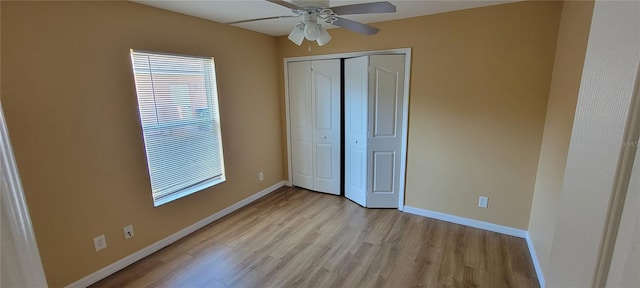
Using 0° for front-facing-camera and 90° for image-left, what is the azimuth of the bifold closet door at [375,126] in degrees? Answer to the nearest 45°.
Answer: approximately 45°

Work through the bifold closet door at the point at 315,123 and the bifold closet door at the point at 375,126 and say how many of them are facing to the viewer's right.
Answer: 0

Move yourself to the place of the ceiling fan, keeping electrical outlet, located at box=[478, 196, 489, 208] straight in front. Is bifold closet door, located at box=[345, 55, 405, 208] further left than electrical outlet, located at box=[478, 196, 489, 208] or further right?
left

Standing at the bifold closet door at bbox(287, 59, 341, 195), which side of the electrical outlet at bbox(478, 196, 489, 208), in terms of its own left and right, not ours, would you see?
right

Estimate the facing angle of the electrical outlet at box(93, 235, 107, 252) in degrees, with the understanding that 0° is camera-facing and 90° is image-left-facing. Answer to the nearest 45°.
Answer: approximately 315°

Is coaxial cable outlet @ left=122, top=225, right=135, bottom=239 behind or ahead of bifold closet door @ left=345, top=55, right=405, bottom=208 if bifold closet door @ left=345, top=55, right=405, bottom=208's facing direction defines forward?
ahead

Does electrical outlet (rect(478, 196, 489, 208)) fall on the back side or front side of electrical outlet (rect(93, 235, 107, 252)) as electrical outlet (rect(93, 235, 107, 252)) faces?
on the front side

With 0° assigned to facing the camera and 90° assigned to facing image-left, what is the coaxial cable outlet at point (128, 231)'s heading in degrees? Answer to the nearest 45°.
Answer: approximately 315°
